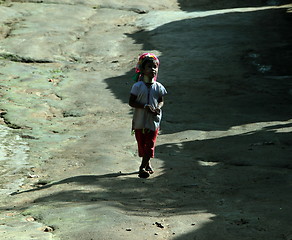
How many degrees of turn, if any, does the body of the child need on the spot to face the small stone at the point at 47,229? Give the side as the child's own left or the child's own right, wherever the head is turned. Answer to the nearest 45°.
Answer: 0° — they already face it

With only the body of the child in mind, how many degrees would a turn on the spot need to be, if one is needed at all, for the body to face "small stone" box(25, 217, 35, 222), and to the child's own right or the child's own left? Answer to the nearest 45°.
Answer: approximately 45° to the child's own right

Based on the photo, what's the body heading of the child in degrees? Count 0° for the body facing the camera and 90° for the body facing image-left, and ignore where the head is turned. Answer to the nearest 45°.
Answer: approximately 0°
